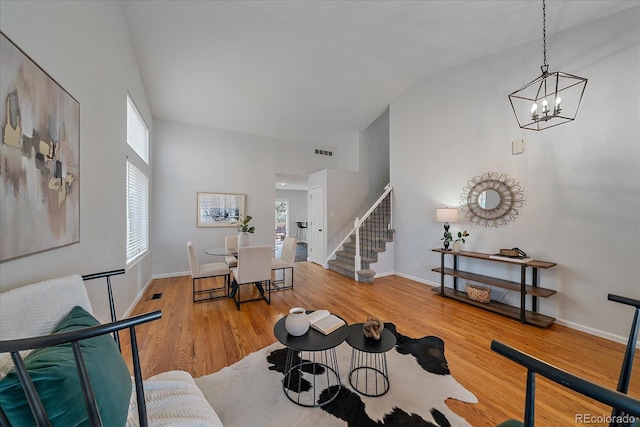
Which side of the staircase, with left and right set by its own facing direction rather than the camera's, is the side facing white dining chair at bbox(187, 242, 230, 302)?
front

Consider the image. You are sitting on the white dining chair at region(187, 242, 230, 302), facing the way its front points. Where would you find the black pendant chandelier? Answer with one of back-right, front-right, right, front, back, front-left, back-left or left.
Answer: front-right

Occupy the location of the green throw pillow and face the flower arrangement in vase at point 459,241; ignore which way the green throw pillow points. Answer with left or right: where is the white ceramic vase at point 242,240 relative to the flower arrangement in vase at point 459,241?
left

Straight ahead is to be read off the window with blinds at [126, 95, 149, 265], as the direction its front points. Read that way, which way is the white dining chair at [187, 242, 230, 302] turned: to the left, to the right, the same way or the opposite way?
the same way

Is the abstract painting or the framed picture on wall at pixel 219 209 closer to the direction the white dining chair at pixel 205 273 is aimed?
the framed picture on wall

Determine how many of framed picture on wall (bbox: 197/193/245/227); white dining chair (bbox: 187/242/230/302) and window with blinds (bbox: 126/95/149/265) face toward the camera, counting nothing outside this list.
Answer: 1

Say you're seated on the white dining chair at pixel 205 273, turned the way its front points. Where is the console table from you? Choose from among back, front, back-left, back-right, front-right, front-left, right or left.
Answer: front-right

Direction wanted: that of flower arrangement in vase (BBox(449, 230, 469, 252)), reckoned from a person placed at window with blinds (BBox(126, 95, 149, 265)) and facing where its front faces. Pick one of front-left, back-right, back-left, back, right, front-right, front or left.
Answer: front-right

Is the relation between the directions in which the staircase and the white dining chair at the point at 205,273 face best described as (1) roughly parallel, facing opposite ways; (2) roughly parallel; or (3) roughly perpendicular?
roughly parallel, facing opposite ways

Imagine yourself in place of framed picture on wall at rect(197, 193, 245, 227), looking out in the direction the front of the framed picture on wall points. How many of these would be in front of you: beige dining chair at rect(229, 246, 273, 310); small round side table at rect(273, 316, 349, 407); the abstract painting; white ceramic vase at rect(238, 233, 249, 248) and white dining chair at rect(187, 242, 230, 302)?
5

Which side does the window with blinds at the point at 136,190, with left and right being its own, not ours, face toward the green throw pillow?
right

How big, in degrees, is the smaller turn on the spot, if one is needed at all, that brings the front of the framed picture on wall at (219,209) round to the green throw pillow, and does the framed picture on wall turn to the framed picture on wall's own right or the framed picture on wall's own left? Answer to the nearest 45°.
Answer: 0° — it already faces it

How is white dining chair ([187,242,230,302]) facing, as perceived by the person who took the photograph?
facing to the right of the viewer

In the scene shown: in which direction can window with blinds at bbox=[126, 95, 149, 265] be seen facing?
to the viewer's right

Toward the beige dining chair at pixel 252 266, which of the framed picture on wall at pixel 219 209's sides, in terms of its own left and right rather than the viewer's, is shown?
front

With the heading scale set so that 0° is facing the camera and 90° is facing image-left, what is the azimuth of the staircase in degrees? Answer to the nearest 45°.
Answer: approximately 45°

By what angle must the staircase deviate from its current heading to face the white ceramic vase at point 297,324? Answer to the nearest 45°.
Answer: approximately 45° to its left

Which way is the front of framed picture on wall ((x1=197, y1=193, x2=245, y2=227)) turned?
toward the camera
